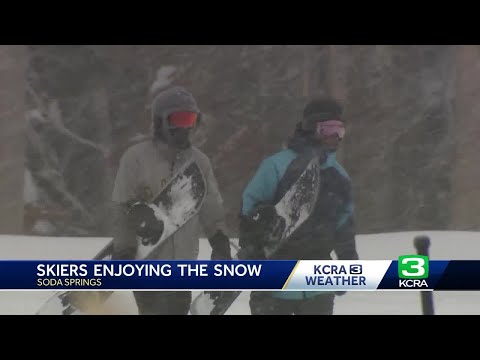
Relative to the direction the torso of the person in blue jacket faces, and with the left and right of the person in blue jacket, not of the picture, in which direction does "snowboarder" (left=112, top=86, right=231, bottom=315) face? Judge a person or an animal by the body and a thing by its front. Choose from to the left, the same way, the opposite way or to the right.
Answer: the same way

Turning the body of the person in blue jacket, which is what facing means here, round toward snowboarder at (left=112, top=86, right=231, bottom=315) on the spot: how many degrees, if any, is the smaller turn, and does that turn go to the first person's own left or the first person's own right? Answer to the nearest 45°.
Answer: approximately 135° to the first person's own right

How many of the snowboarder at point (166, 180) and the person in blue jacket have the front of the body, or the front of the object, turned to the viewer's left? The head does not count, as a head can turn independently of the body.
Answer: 0

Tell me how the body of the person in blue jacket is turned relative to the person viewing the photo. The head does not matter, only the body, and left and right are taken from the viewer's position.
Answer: facing the viewer and to the right of the viewer
